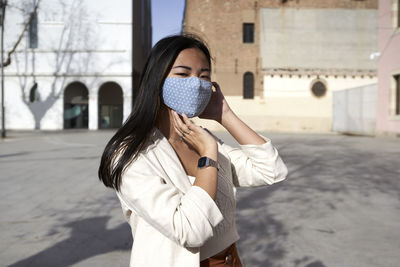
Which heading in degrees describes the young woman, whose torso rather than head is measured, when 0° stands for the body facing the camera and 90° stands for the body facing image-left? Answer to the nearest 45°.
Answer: approximately 315°

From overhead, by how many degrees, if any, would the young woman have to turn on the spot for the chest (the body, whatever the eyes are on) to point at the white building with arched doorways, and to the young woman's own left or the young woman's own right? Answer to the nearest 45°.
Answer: approximately 135° to the young woman's own left
